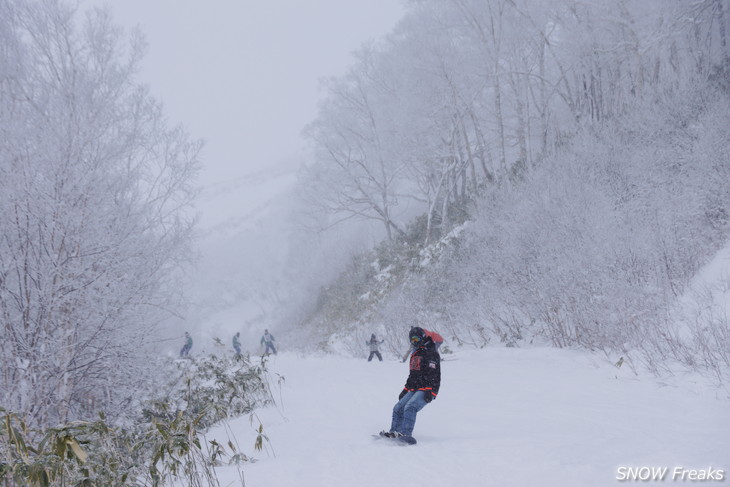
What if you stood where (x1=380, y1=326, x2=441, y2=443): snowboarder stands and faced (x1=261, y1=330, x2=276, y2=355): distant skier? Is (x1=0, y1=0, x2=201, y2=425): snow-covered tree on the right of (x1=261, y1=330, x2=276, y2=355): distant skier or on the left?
left

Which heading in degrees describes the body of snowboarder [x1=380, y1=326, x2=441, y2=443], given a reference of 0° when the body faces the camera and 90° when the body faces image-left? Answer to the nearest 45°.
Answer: approximately 45°

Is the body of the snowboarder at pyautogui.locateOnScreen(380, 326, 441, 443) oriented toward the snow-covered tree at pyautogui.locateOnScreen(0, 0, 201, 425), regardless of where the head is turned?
no

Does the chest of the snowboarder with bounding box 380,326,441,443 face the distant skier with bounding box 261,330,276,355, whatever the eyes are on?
no

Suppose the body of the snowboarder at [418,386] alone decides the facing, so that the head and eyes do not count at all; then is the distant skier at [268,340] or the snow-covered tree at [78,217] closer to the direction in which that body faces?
the snow-covered tree
